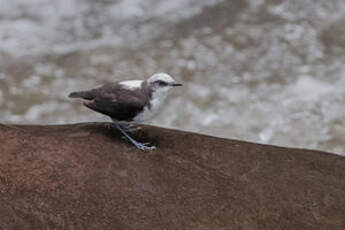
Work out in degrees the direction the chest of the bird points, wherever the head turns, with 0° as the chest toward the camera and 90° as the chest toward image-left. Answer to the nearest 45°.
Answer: approximately 270°
